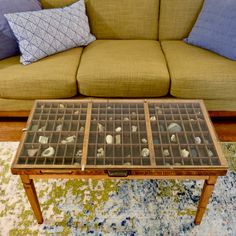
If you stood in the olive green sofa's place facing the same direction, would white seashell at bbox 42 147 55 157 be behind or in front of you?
in front

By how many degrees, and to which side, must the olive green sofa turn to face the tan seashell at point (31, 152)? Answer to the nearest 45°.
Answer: approximately 45° to its right

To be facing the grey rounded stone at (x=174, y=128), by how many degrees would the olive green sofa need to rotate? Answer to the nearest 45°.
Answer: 0° — it already faces it

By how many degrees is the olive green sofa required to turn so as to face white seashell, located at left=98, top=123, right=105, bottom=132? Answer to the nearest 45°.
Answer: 0° — it already faces it

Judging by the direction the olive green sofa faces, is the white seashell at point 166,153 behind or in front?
in front

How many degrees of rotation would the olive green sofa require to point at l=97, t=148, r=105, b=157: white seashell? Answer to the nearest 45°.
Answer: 0° — it already faces it

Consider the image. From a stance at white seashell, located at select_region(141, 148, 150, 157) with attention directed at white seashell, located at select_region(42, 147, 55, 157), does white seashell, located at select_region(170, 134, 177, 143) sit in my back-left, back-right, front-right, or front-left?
back-right

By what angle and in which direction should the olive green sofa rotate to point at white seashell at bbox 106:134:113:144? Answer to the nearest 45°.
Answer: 0° — it already faces it

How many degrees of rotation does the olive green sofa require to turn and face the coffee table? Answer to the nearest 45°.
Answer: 0° — it already faces it

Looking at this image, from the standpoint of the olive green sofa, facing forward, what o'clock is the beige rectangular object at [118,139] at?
The beige rectangular object is roughly at 12 o'clock from the olive green sofa.

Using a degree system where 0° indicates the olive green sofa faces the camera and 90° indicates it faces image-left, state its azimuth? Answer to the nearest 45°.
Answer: approximately 0°
